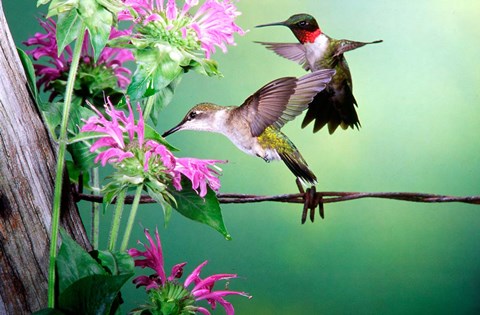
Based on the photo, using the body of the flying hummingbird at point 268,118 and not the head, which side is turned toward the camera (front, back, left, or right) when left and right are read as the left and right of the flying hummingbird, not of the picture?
left
